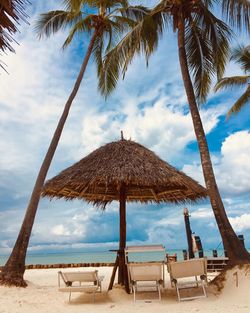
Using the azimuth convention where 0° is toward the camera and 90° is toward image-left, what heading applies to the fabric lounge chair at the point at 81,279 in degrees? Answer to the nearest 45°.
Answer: approximately 180°

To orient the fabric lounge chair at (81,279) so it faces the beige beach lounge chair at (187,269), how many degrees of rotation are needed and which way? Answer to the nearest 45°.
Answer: approximately 90° to its right

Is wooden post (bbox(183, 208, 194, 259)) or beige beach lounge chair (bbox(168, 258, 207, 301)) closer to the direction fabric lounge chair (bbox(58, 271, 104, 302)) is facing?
the wooden post
